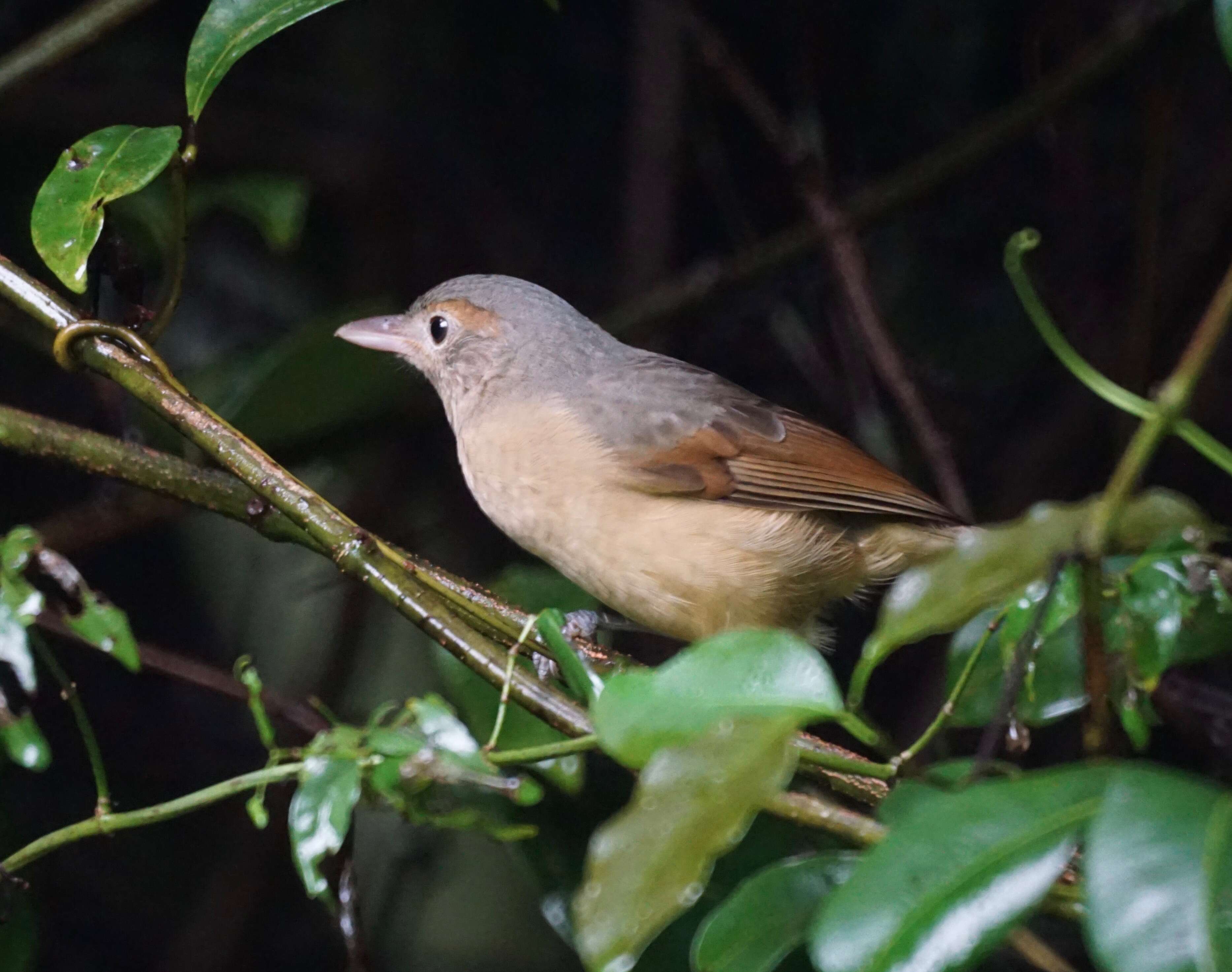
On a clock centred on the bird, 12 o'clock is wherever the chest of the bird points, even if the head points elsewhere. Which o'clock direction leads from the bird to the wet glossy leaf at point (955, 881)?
The wet glossy leaf is roughly at 9 o'clock from the bird.

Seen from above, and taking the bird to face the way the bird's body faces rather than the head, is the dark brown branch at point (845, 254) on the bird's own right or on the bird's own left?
on the bird's own right

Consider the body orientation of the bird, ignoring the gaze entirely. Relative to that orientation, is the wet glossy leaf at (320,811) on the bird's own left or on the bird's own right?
on the bird's own left

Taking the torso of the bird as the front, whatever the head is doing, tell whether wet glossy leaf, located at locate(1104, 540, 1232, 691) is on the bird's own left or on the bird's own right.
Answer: on the bird's own left

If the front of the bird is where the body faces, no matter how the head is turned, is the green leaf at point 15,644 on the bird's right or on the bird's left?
on the bird's left

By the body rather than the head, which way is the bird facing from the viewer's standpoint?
to the viewer's left

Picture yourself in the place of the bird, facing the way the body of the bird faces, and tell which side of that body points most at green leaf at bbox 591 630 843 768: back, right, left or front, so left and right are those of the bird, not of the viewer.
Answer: left

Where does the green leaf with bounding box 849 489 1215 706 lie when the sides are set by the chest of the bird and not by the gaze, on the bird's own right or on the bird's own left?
on the bird's own left
